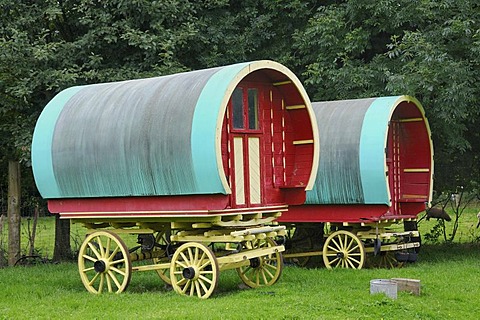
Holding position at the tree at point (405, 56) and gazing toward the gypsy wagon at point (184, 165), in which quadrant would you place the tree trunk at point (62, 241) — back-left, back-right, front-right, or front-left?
front-right

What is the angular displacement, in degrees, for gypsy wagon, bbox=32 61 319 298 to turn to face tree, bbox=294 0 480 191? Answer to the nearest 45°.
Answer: approximately 90° to its left

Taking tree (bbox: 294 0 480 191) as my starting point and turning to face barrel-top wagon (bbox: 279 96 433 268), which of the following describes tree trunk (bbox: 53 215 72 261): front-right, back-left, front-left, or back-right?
front-right

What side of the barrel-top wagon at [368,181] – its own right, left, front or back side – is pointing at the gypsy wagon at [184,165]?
right

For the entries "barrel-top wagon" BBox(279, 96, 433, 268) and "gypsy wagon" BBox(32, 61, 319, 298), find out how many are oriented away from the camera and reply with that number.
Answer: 0

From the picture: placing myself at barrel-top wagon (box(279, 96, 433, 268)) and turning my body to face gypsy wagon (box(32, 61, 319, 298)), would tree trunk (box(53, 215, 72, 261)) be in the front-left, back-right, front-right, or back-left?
front-right

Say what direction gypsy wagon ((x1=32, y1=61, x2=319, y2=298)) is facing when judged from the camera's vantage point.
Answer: facing the viewer and to the right of the viewer

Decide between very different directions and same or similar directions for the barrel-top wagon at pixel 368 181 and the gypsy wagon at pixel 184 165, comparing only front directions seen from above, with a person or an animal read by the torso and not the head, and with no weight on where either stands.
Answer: same or similar directions

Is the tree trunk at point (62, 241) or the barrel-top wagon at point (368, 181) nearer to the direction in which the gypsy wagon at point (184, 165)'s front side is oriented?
the barrel-top wagon

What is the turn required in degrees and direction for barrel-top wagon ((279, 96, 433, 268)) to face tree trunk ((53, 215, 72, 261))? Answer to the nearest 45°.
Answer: approximately 135° to its right

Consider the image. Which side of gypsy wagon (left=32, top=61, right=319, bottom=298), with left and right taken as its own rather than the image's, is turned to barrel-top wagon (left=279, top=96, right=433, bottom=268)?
left
